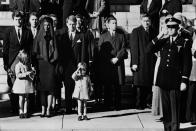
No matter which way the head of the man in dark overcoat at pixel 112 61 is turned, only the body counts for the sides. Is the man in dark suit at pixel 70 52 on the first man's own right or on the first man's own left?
on the first man's own right

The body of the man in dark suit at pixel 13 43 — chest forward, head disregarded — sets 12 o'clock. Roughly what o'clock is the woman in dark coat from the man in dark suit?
The woman in dark coat is roughly at 10 o'clock from the man in dark suit.
